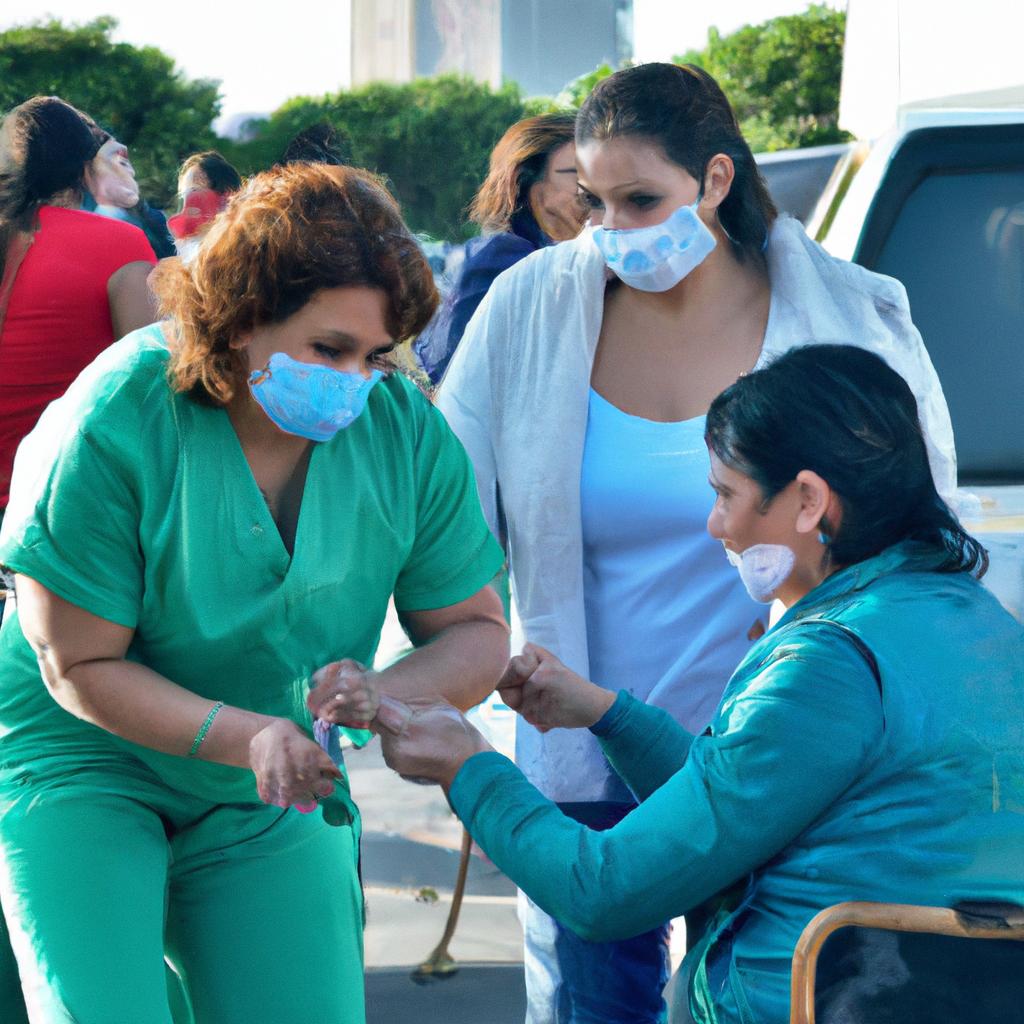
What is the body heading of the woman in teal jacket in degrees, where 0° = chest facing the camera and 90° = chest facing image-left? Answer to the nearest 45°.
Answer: approximately 135°

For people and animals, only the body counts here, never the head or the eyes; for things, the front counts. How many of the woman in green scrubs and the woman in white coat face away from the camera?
0

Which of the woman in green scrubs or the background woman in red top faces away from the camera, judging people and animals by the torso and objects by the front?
the background woman in red top

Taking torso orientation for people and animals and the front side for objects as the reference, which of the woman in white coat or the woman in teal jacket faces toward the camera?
the woman in white coat

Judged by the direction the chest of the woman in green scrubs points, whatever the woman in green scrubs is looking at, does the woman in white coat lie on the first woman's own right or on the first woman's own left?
on the first woman's own left

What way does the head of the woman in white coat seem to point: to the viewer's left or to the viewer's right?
to the viewer's left

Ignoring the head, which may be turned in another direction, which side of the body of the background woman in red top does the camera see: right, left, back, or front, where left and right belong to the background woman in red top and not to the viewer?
back

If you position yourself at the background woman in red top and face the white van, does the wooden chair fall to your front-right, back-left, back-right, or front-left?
front-right

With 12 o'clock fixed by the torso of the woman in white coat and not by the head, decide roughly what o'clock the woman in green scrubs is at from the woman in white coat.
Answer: The woman in green scrubs is roughly at 1 o'clock from the woman in white coat.

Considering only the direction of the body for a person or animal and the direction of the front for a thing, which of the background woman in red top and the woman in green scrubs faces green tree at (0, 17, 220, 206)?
the background woman in red top

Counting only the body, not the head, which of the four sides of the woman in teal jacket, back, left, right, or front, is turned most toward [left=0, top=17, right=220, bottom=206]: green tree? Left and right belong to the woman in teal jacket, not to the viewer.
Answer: front
